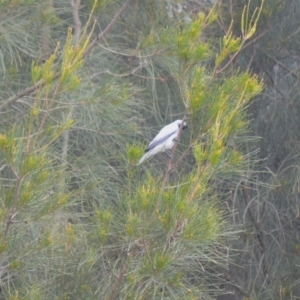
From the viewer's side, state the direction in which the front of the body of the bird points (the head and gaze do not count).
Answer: to the viewer's right
